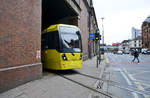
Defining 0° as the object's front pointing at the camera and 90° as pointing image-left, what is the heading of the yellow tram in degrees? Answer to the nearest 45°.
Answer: approximately 315°
